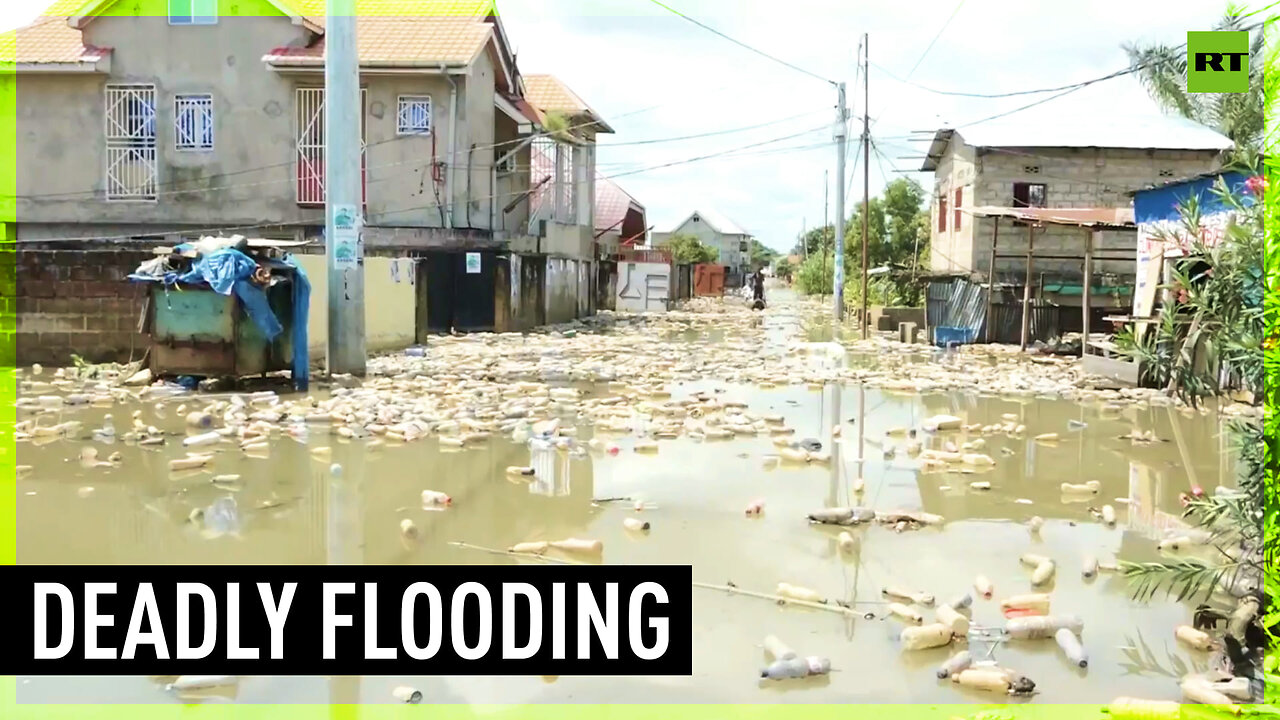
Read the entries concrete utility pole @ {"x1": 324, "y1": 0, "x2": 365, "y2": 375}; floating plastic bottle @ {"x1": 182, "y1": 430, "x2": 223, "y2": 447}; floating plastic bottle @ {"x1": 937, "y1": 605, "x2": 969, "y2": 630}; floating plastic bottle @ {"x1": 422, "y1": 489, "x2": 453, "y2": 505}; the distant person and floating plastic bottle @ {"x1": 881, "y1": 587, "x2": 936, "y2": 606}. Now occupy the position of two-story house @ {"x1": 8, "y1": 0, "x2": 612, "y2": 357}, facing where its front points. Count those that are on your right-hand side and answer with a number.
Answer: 5

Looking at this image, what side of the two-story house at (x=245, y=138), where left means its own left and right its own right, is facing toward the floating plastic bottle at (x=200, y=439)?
front

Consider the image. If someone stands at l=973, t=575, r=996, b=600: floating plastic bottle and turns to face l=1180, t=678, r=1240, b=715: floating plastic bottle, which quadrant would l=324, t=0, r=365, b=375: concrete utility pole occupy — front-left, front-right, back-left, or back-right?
back-right

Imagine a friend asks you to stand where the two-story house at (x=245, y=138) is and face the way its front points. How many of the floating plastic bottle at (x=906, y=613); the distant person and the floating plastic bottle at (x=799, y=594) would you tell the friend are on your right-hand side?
2

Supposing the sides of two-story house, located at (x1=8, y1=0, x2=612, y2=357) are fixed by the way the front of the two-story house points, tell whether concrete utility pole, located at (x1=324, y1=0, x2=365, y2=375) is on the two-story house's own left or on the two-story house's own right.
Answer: on the two-story house's own right

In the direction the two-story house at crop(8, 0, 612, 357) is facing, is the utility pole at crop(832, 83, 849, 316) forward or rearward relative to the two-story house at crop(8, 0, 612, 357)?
forward

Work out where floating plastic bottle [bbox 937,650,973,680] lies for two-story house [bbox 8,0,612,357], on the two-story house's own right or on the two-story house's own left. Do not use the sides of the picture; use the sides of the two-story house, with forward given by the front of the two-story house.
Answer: on the two-story house's own right

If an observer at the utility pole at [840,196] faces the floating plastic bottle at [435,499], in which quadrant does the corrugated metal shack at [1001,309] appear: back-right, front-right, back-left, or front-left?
front-left
